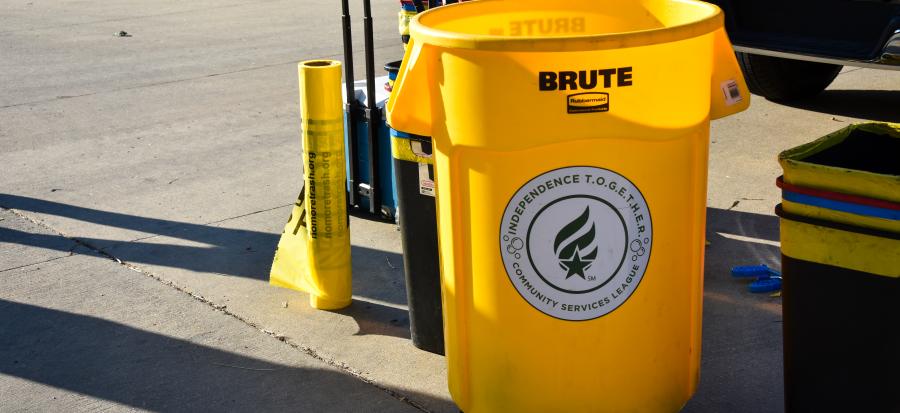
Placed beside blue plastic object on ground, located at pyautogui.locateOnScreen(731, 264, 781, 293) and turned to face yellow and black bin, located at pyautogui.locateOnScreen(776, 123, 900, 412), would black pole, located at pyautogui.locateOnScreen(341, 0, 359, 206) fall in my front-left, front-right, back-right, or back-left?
back-right

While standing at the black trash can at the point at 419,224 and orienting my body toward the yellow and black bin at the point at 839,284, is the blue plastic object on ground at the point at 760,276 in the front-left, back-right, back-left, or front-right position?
front-left

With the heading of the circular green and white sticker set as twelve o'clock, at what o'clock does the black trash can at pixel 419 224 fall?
The black trash can is roughly at 5 o'clock from the circular green and white sticker.

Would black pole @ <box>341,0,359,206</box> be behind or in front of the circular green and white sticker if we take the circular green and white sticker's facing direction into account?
behind

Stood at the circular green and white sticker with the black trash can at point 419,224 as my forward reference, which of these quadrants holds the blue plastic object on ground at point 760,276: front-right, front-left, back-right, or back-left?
front-right

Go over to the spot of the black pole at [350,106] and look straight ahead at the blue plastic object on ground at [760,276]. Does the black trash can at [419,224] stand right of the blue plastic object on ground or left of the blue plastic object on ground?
right

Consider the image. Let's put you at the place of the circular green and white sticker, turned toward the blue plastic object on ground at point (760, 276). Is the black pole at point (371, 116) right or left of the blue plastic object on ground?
left

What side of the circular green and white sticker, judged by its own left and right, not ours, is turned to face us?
front

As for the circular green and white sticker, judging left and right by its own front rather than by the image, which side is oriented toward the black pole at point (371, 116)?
back

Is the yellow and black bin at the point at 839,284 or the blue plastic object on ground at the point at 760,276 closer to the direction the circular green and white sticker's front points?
the yellow and black bin

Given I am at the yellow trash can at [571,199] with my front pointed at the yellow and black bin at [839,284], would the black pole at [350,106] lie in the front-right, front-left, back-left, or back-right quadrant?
back-left

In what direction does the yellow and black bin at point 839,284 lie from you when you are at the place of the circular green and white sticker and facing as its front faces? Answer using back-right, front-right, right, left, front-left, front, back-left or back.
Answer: left
